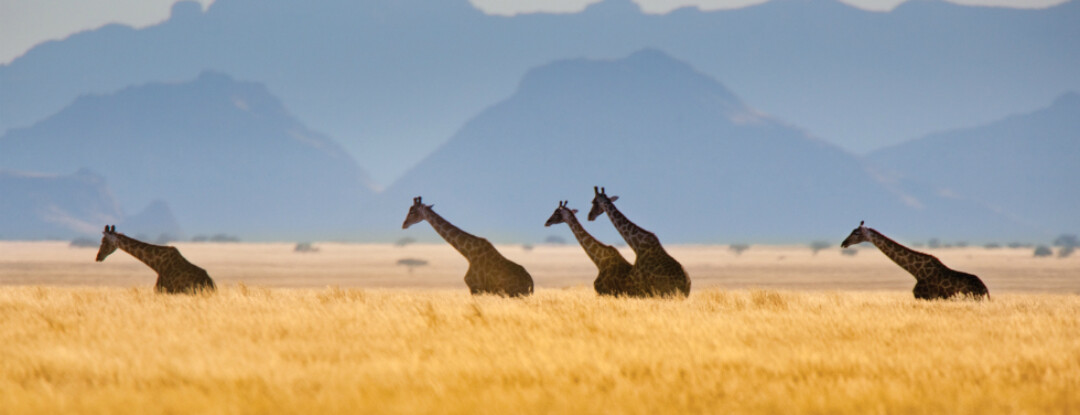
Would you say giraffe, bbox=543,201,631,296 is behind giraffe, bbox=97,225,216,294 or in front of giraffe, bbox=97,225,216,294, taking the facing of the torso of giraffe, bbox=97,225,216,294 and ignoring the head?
behind

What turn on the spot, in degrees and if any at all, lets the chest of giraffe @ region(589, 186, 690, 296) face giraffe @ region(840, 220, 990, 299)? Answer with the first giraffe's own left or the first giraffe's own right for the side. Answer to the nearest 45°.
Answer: approximately 180°

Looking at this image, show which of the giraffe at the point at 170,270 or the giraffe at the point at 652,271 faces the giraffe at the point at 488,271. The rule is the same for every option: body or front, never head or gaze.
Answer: the giraffe at the point at 652,271

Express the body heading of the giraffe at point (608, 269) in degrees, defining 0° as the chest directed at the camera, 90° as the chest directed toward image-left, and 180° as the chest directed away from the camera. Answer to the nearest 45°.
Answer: approximately 90°

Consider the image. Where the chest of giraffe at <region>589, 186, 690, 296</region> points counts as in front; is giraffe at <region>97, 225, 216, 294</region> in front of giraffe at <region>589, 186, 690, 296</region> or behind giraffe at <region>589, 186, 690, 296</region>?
in front

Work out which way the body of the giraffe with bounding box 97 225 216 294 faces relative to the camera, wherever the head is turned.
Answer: to the viewer's left

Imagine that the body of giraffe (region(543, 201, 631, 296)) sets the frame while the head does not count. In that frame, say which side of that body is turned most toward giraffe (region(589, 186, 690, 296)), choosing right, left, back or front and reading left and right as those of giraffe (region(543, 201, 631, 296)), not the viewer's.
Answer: back

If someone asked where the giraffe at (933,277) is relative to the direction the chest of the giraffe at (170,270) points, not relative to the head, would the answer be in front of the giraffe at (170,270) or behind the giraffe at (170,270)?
behind

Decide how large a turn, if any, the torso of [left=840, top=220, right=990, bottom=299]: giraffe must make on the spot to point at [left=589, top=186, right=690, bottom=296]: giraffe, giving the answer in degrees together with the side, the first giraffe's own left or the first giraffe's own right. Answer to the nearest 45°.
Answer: approximately 45° to the first giraffe's own left

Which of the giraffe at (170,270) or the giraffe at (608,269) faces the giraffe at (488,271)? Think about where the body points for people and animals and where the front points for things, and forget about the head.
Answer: the giraffe at (608,269)

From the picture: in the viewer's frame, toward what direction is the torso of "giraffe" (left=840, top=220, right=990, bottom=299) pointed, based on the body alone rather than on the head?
to the viewer's left

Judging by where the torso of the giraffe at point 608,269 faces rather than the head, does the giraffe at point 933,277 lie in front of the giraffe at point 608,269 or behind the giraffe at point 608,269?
behind

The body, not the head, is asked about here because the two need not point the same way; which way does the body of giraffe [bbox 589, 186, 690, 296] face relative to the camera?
to the viewer's left

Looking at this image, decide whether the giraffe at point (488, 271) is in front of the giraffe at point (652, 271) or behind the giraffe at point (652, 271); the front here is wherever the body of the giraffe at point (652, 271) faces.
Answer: in front

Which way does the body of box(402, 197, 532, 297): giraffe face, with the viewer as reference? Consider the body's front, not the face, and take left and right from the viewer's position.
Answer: facing to the left of the viewer
